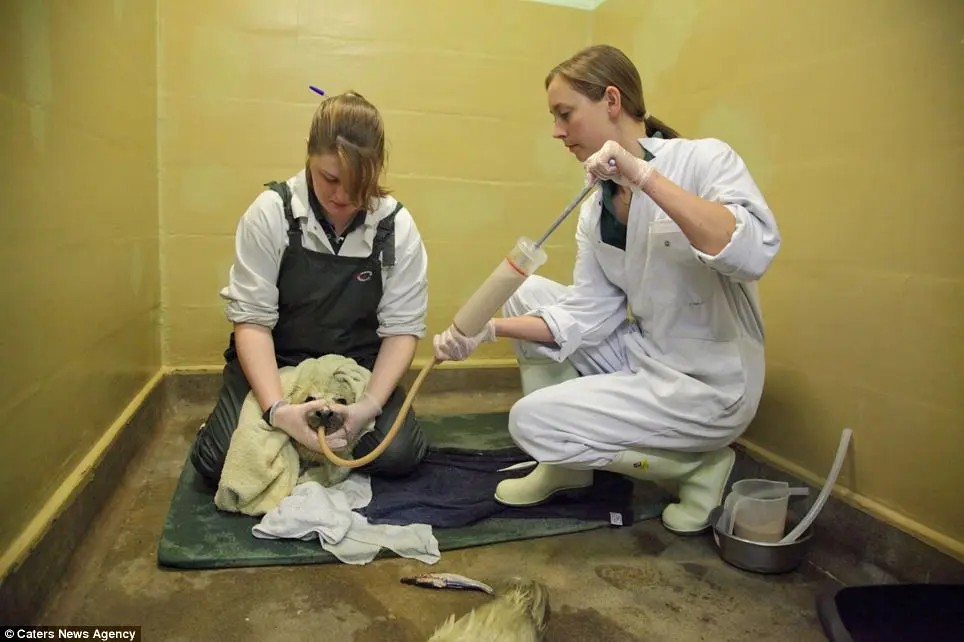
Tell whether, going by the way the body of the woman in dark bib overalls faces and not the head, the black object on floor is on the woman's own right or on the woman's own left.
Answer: on the woman's own left

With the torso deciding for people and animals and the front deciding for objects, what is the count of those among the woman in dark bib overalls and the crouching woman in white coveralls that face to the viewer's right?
0

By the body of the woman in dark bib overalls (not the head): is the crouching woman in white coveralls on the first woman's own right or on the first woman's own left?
on the first woman's own left

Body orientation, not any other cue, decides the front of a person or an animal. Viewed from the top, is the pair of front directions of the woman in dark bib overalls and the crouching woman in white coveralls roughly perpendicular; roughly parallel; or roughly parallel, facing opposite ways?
roughly perpendicular

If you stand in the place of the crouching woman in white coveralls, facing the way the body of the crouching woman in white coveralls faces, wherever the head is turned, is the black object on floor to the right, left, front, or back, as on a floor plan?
left

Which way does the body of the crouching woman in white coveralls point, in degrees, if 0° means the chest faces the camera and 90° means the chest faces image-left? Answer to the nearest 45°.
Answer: approximately 45°

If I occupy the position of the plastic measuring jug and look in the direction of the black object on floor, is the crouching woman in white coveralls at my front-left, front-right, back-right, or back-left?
back-right

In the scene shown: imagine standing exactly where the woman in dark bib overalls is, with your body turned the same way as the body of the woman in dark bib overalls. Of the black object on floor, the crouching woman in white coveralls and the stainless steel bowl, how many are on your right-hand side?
0

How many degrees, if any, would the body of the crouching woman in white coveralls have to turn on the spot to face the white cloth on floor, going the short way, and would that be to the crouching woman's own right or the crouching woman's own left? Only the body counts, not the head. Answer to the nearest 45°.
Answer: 0° — they already face it

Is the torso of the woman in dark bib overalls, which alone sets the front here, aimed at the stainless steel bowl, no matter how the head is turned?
no

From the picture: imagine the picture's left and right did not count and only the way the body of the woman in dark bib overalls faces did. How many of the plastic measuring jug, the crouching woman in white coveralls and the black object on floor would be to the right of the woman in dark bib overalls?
0

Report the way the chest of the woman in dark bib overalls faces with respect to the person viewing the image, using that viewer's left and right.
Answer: facing the viewer
